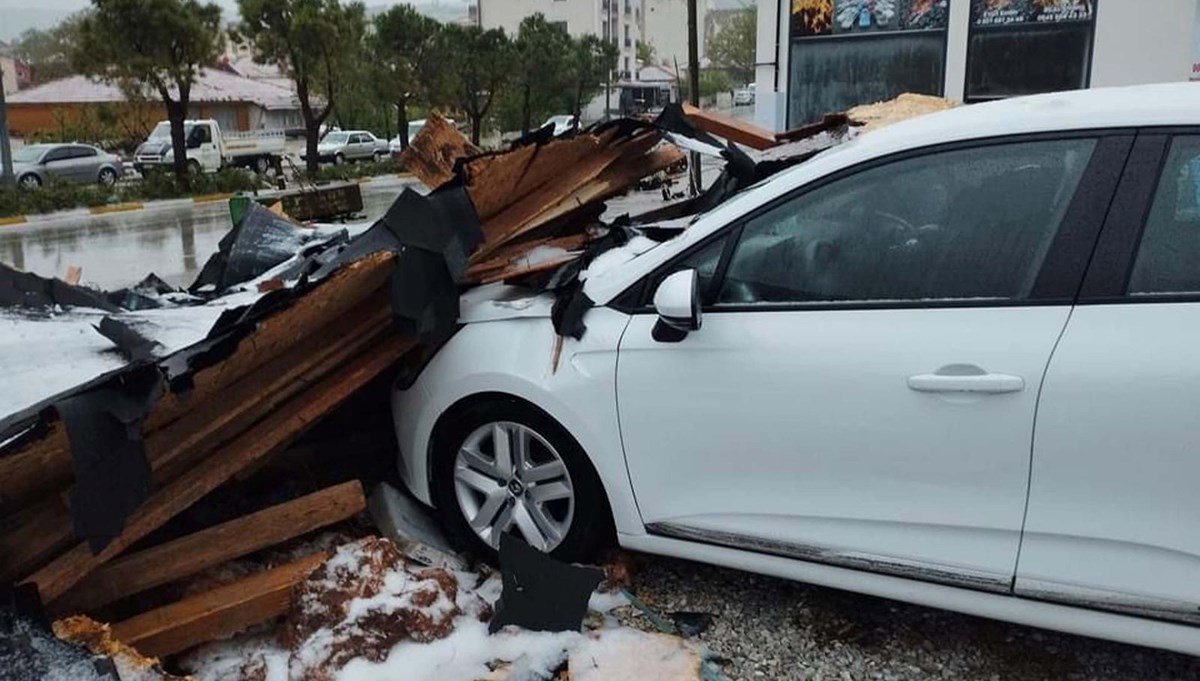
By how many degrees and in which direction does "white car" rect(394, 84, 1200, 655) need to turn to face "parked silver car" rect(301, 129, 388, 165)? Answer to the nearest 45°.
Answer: approximately 45° to its right

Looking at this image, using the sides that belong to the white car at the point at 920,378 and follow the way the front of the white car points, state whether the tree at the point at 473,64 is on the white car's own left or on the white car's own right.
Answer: on the white car's own right

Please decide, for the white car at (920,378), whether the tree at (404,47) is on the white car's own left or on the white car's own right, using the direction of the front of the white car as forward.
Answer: on the white car's own right

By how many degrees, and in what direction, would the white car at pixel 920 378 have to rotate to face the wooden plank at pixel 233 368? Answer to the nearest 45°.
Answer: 0° — it already faces it

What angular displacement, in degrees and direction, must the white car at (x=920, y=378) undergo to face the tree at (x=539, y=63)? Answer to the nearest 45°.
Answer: approximately 90° to its right

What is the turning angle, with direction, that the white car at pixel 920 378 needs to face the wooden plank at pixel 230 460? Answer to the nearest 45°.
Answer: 0° — it already faces it

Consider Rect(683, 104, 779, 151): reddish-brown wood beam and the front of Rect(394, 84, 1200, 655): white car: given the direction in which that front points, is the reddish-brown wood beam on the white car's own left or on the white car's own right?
on the white car's own right

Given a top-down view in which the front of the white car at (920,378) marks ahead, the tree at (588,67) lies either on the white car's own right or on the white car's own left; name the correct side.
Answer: on the white car's own right

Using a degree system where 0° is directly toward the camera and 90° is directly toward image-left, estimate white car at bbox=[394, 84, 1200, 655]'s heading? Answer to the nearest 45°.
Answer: approximately 90°

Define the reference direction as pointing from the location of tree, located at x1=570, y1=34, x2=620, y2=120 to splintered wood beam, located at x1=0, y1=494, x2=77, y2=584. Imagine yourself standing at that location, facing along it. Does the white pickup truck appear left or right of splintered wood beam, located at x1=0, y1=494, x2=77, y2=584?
right
